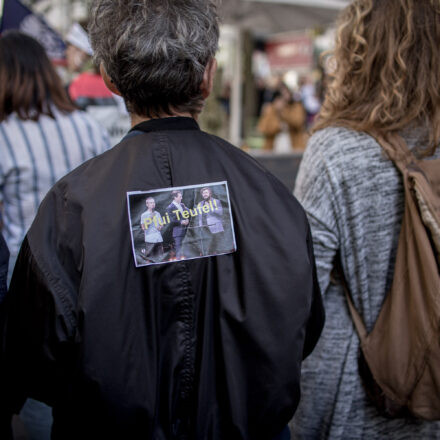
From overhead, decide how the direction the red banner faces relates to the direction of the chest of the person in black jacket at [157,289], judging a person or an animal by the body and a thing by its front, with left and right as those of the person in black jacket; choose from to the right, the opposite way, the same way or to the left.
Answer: the opposite way

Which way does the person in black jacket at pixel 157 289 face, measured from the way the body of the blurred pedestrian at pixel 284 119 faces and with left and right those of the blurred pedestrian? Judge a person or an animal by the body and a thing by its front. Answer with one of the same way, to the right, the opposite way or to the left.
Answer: the opposite way

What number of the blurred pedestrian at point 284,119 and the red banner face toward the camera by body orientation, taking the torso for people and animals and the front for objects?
2

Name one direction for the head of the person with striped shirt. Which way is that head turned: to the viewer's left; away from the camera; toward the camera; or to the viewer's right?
away from the camera

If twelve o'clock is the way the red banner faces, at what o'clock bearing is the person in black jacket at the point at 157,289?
The person in black jacket is roughly at 12 o'clock from the red banner.

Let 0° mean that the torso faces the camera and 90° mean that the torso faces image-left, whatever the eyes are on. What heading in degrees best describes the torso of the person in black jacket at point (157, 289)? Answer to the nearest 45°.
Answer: approximately 180°

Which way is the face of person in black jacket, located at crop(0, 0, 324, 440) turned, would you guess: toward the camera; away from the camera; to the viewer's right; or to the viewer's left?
away from the camera

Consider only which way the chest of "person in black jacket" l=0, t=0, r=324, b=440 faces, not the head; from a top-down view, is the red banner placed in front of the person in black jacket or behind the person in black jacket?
in front

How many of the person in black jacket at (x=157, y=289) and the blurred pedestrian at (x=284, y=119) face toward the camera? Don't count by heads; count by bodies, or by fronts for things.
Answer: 1

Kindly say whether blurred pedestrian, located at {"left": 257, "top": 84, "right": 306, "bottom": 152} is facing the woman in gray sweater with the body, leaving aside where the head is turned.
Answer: yes
